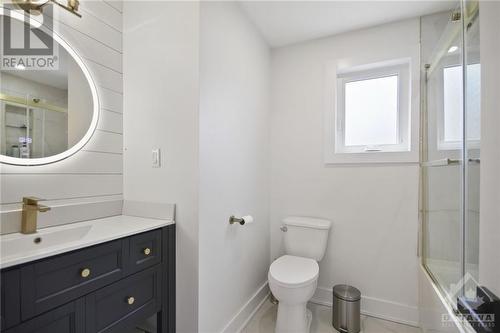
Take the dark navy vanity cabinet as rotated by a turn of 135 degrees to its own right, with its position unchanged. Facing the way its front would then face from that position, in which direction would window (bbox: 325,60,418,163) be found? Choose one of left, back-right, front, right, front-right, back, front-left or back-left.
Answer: back

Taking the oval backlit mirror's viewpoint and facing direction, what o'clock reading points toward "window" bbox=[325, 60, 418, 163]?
The window is roughly at 11 o'clock from the oval backlit mirror.

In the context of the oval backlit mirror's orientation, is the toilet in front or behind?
in front

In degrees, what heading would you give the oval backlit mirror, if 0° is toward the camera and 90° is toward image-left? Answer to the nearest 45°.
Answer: approximately 315°

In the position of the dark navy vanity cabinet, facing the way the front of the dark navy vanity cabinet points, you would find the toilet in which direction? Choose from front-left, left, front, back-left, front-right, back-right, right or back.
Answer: front-left

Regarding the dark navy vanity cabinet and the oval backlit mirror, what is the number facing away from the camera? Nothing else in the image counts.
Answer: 0

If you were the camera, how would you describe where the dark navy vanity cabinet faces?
facing the viewer and to the right of the viewer
